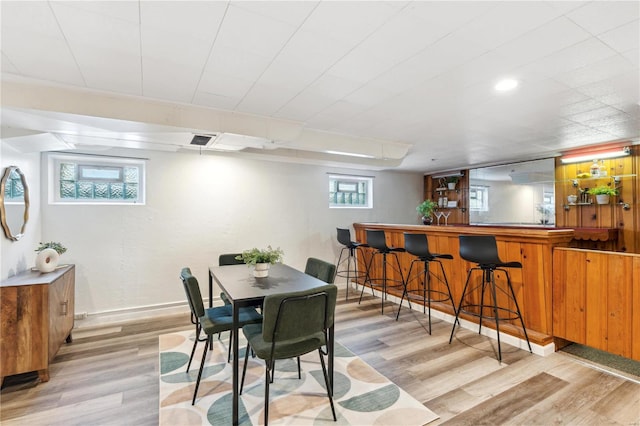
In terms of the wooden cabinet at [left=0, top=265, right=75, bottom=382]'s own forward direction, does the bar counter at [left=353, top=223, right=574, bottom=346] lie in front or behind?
in front

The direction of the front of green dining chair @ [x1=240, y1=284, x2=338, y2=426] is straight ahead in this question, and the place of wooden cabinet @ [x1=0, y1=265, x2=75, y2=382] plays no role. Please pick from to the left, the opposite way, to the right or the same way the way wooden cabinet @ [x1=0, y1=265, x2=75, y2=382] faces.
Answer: to the right

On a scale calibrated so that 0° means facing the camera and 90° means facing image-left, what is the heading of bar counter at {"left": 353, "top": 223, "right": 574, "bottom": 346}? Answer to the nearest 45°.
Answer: approximately 45°

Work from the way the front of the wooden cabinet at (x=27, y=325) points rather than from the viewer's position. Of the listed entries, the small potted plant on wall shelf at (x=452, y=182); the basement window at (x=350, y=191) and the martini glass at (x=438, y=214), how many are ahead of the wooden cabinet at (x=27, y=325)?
3

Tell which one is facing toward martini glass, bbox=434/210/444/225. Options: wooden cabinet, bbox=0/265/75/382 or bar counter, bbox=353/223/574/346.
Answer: the wooden cabinet

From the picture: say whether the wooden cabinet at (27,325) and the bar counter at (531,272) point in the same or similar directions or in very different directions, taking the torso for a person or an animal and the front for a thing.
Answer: very different directions

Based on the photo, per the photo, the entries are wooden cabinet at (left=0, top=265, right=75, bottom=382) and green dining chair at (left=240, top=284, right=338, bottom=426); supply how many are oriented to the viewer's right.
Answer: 1

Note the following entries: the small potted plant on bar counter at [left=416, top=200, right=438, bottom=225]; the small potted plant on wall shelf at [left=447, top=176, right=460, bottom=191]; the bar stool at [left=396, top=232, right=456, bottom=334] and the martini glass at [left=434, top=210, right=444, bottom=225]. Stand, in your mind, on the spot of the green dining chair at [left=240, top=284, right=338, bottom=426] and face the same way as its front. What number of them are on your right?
4

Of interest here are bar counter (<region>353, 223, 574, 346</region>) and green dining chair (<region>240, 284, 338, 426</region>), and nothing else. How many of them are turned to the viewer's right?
0

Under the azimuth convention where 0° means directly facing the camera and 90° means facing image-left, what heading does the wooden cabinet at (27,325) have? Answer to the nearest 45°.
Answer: approximately 270°
